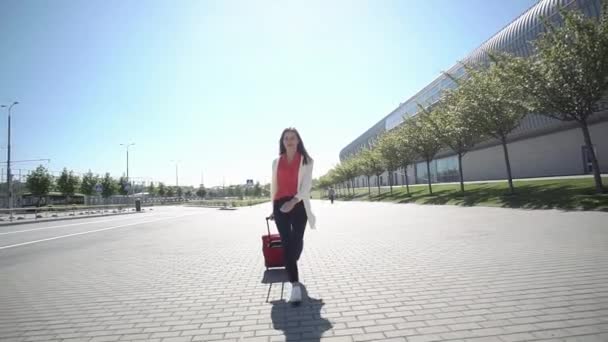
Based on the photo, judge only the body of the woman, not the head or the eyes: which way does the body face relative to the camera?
toward the camera

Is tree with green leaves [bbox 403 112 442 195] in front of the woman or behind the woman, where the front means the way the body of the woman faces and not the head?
behind

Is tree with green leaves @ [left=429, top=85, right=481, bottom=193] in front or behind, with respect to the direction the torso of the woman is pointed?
behind

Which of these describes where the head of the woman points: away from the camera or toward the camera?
toward the camera

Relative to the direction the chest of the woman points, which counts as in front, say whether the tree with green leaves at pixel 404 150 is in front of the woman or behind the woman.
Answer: behind

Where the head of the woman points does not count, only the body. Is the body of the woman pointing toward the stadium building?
no

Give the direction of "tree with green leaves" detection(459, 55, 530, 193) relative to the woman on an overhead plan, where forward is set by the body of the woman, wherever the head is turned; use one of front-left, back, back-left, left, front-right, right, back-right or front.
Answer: back-left

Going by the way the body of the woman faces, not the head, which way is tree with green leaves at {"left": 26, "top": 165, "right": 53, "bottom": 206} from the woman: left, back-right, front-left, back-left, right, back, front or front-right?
back-right

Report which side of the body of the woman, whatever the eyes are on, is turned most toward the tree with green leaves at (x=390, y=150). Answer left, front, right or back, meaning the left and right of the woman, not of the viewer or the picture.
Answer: back
